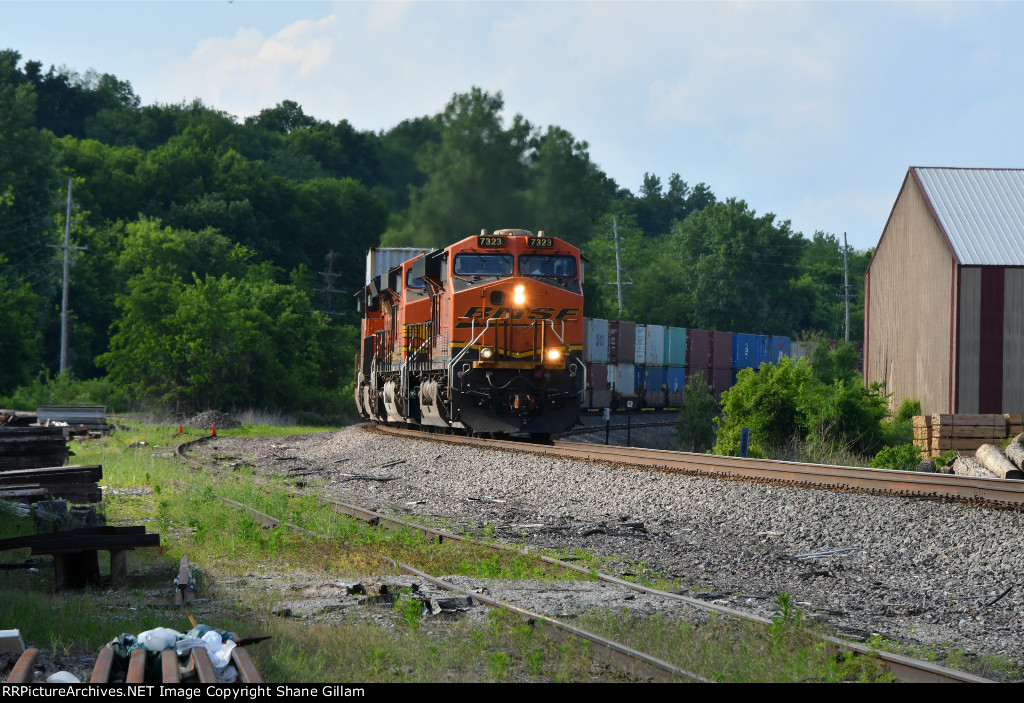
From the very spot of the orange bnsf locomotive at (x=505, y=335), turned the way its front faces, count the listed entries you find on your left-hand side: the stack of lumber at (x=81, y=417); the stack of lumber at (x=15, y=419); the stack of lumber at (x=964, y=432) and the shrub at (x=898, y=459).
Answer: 2

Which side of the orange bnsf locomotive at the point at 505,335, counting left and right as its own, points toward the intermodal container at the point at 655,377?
back

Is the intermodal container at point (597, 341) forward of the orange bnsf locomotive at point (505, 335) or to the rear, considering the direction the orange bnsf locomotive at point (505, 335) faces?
to the rear

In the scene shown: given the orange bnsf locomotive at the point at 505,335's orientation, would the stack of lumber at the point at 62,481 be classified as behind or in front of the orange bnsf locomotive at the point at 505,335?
in front

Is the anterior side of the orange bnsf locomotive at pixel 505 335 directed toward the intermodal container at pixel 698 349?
no

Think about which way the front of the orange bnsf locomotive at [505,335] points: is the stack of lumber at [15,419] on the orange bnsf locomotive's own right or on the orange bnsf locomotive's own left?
on the orange bnsf locomotive's own right

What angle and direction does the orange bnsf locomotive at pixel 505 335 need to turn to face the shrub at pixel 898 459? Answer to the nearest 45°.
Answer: approximately 90° to its left

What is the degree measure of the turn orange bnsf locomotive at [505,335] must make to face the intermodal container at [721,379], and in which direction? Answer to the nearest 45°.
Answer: approximately 135° to its left

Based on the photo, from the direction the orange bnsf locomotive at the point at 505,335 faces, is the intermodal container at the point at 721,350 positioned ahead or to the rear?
to the rear

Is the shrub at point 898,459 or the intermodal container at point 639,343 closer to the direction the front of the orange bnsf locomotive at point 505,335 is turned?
the shrub

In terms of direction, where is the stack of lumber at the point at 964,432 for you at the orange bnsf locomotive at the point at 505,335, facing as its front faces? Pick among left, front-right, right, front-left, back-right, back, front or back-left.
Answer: left

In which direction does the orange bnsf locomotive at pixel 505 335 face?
toward the camera

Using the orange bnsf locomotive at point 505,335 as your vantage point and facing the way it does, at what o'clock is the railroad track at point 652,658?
The railroad track is roughly at 12 o'clock from the orange bnsf locomotive.

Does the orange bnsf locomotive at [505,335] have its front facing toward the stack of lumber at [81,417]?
no

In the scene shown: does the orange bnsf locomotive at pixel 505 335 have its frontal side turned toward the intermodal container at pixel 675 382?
no
